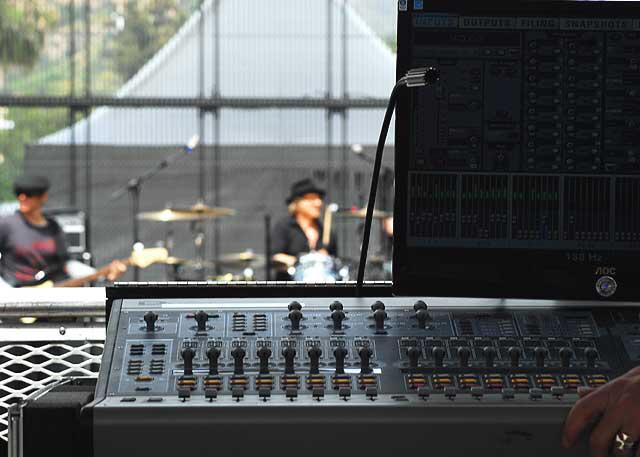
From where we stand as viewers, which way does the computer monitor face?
facing the viewer

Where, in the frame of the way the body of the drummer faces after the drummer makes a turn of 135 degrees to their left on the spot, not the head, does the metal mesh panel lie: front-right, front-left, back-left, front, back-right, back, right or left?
back

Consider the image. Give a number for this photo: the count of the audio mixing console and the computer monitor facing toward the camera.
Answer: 2

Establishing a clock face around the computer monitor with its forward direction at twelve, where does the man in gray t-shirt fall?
The man in gray t-shirt is roughly at 5 o'clock from the computer monitor.

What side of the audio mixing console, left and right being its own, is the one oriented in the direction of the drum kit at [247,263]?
back

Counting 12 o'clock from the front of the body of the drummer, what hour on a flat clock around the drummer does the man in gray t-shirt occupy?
The man in gray t-shirt is roughly at 4 o'clock from the drummer.

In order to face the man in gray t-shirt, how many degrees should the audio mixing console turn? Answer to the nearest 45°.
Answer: approximately 180°

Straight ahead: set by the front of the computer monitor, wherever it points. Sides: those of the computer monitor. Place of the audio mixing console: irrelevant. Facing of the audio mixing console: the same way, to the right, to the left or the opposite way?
the same way
